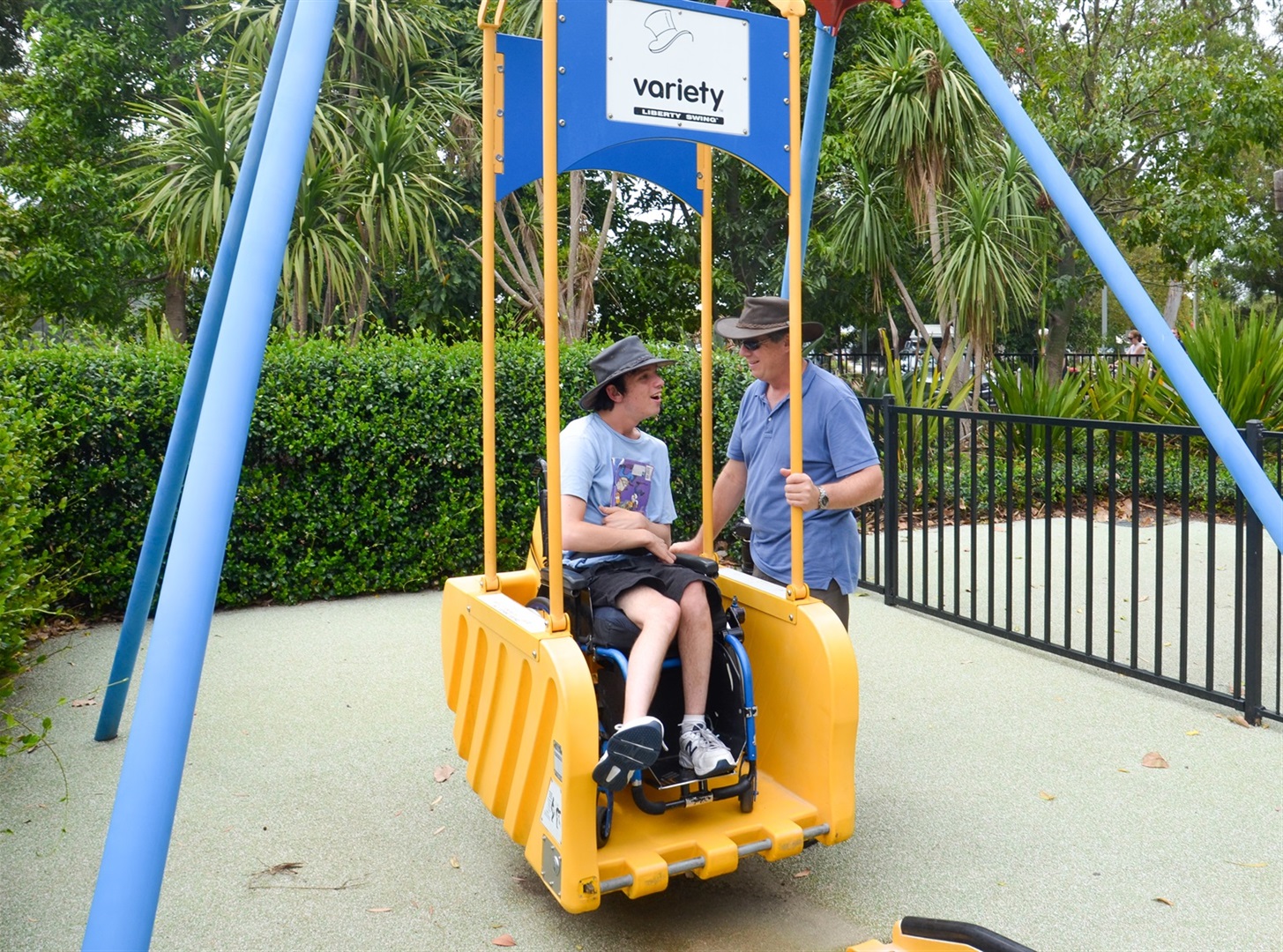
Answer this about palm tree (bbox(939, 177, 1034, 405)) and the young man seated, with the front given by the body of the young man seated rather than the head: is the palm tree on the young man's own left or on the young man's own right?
on the young man's own left

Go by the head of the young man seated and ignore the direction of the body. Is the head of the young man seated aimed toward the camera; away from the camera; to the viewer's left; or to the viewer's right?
to the viewer's right

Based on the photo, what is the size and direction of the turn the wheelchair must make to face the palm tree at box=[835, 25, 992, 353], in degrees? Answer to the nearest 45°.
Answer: approximately 135° to its left

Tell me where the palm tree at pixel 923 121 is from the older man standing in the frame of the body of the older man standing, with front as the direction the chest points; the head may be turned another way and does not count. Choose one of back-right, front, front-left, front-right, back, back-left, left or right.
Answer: back-right

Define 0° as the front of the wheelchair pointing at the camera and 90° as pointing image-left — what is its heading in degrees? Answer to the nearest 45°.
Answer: approximately 315°

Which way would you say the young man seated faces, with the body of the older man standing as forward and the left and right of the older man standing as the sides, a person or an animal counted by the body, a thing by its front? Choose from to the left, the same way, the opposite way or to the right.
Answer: to the left

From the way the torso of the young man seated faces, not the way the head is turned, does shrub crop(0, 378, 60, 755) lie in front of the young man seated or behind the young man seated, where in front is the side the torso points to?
behind

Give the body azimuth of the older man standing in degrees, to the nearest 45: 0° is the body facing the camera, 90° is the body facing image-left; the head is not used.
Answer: approximately 45°
